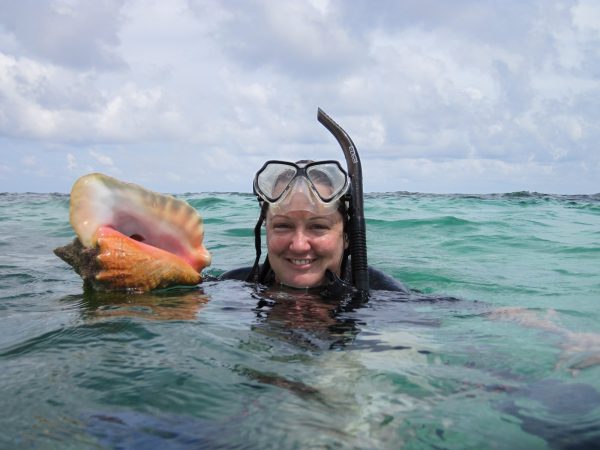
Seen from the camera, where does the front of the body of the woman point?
toward the camera

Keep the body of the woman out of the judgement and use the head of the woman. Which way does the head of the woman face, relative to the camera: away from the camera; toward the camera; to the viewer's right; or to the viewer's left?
toward the camera
